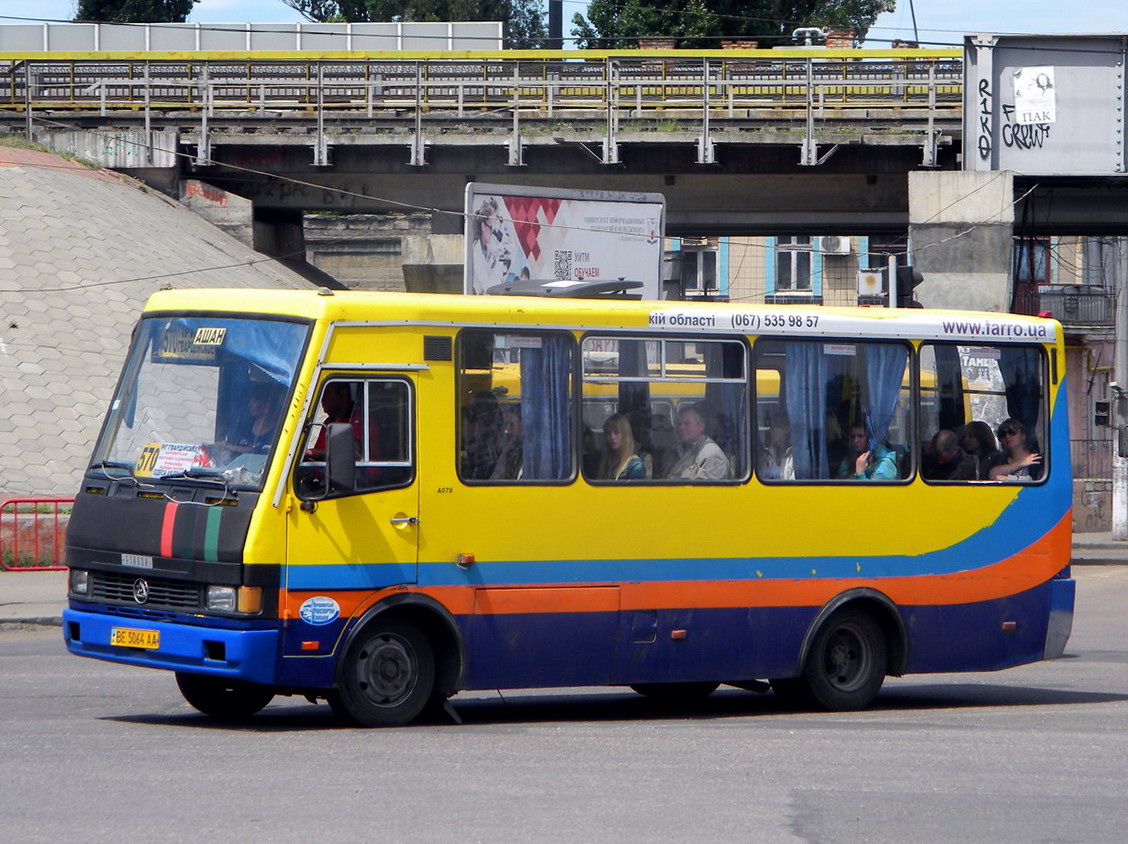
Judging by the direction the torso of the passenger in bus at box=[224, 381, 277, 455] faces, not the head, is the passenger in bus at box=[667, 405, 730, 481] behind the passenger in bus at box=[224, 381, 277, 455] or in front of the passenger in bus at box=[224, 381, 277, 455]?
behind

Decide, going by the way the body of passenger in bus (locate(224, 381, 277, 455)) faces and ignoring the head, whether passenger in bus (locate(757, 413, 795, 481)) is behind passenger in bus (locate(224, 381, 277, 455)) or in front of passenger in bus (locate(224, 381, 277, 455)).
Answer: behind

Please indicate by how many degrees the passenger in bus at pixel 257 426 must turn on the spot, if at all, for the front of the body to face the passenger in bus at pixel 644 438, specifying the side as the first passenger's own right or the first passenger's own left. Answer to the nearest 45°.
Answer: approximately 135° to the first passenger's own left

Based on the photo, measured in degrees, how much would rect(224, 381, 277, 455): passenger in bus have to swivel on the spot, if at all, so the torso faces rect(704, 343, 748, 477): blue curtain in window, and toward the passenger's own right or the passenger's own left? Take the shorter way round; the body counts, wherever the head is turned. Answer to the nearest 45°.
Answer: approximately 135° to the passenger's own left

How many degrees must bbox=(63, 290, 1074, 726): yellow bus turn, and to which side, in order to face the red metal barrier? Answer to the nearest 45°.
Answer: approximately 90° to its right

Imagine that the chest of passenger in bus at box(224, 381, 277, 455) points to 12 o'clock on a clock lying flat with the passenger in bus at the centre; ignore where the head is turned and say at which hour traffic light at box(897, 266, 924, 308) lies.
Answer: The traffic light is roughly at 6 o'clock from the passenger in bus.

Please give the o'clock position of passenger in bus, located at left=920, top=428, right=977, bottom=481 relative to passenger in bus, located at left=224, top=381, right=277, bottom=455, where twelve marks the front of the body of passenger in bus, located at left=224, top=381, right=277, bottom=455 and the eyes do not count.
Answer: passenger in bus, located at left=920, top=428, right=977, bottom=481 is roughly at 7 o'clock from passenger in bus, located at left=224, top=381, right=277, bottom=455.

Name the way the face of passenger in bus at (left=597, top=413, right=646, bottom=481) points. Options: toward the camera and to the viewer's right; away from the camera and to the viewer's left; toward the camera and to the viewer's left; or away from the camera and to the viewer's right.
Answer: toward the camera and to the viewer's left

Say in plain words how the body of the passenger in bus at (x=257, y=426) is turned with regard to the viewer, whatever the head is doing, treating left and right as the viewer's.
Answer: facing the viewer and to the left of the viewer

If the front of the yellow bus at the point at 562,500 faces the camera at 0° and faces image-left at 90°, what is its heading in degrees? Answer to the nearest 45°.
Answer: approximately 45°

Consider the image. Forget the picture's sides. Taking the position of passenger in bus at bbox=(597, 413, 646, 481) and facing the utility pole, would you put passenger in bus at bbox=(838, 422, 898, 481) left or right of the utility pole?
right

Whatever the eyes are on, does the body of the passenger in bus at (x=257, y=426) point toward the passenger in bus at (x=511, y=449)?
no

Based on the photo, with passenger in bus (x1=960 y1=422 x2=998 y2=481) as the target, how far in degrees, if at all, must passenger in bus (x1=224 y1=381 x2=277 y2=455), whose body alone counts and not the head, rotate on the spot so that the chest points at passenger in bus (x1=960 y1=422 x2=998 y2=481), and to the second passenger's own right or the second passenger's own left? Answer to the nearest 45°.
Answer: approximately 135° to the second passenger's own left

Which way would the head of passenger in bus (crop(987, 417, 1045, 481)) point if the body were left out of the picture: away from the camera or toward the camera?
toward the camera

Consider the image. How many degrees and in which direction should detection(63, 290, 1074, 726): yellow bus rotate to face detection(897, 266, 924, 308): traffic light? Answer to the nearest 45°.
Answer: approximately 180°
